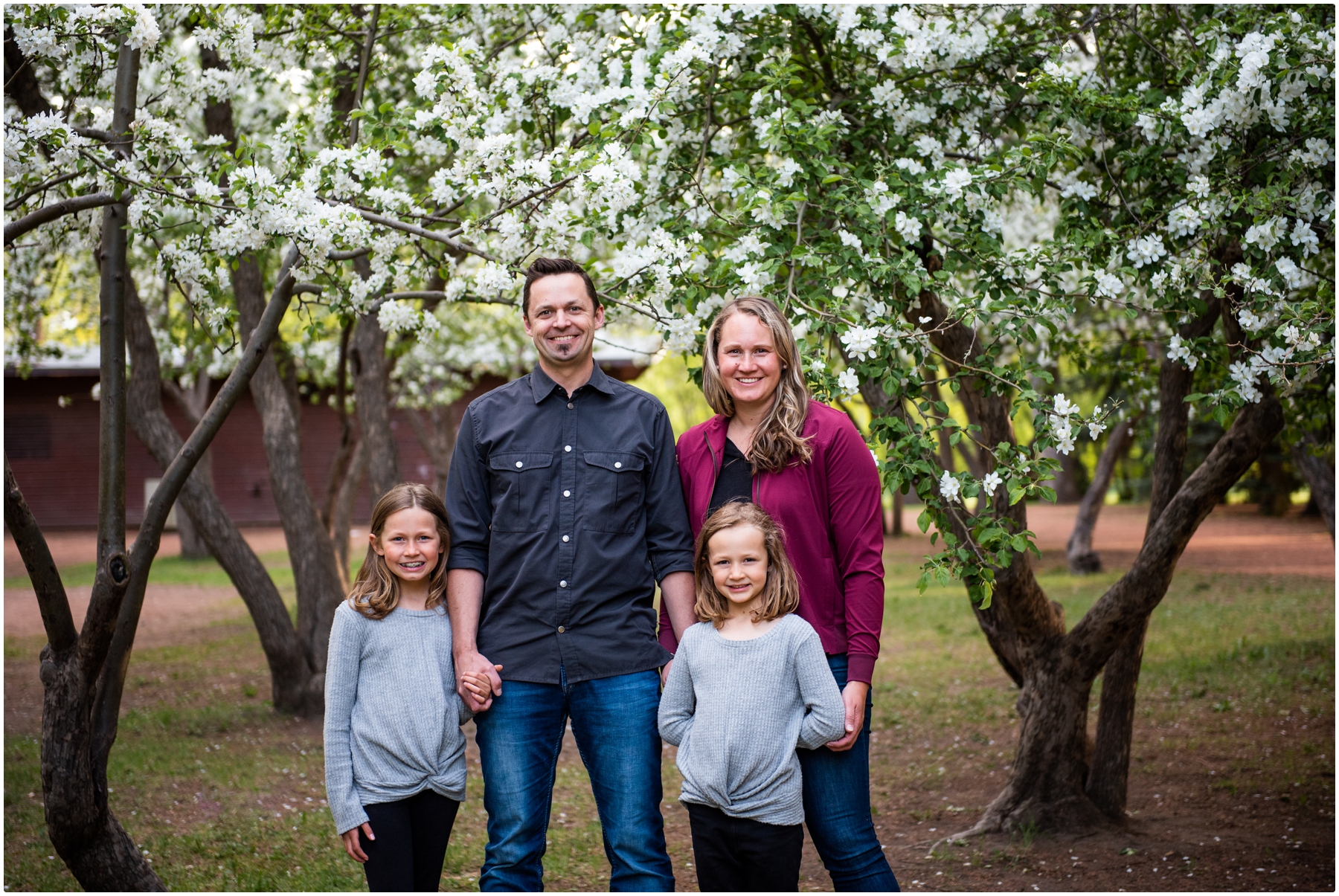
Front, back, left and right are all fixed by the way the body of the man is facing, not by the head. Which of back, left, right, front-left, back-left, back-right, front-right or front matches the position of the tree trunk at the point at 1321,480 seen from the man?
back-left

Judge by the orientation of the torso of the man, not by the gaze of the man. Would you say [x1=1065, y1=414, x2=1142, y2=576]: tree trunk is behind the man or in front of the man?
behind

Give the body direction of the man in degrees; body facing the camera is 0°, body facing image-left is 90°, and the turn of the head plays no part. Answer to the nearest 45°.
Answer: approximately 0°

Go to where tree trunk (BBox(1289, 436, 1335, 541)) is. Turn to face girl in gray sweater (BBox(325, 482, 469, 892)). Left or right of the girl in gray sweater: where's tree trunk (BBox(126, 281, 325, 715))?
right

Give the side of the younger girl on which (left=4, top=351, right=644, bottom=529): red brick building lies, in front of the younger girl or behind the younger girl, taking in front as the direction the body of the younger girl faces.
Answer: behind

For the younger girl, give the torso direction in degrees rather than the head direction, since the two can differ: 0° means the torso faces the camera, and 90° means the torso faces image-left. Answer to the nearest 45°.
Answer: approximately 0°

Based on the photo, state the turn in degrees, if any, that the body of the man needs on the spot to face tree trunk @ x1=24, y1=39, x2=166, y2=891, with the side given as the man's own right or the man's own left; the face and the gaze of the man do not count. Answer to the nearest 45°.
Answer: approximately 135° to the man's own right

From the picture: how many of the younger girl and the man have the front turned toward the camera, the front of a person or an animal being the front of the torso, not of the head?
2

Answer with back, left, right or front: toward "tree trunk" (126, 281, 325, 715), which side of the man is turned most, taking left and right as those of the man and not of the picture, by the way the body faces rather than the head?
back
